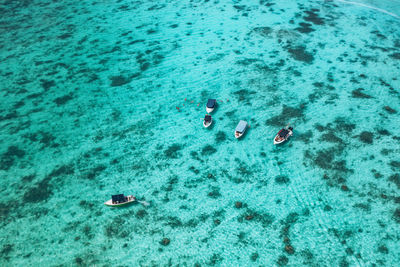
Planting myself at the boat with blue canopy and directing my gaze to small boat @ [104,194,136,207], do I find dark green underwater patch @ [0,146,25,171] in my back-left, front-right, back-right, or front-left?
front-right

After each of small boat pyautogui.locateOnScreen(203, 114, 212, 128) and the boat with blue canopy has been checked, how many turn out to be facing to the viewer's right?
0

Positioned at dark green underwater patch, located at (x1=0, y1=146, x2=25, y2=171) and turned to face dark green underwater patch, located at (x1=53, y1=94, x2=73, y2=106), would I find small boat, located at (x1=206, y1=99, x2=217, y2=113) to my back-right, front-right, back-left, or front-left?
front-right
